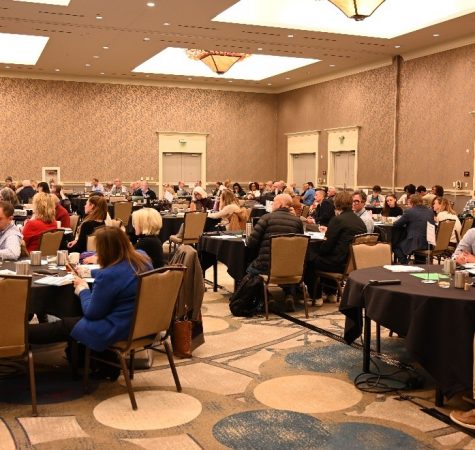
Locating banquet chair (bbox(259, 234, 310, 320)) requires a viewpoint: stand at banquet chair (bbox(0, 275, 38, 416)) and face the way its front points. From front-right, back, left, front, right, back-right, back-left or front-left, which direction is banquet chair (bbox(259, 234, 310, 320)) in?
front-right

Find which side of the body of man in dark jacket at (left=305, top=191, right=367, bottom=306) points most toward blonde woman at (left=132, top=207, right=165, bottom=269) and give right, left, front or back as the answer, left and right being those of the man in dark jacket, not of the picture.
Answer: left

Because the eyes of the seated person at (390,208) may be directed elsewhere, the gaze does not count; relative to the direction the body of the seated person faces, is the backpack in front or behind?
in front

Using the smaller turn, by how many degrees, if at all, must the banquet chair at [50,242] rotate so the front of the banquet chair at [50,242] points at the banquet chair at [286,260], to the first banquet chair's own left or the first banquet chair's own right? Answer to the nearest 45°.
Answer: approximately 135° to the first banquet chair's own right

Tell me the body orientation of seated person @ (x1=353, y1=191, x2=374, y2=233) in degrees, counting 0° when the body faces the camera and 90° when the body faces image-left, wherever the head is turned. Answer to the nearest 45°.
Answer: approximately 45°

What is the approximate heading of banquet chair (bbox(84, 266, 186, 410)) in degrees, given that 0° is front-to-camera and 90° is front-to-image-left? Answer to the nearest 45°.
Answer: approximately 135°

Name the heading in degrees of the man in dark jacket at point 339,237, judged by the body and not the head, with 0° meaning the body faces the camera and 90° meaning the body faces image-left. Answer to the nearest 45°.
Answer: approximately 135°
